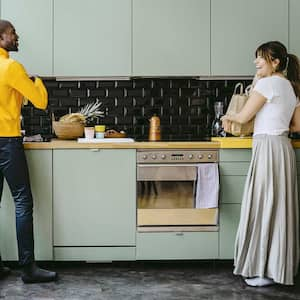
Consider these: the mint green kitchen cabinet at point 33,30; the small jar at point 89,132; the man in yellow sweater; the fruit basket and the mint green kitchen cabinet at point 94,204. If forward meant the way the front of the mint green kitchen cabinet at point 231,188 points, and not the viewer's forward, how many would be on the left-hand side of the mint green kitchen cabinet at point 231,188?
0

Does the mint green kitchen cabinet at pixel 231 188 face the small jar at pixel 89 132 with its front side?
no

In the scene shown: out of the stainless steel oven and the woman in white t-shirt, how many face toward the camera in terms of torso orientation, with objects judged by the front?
1

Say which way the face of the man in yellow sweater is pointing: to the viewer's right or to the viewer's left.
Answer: to the viewer's right

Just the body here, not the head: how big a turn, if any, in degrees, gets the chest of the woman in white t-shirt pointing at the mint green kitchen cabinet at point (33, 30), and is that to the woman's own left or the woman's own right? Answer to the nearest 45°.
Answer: approximately 45° to the woman's own left

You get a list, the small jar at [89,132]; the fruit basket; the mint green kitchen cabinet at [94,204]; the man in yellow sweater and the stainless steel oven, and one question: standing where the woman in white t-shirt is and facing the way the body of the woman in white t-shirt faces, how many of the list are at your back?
0

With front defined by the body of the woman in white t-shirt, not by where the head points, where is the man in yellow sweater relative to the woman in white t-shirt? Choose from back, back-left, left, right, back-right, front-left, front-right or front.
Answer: front-left

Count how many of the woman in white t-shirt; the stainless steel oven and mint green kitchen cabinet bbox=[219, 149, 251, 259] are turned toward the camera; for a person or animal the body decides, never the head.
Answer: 2

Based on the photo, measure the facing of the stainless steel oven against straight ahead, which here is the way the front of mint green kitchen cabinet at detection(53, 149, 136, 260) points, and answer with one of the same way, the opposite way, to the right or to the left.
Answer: the same way

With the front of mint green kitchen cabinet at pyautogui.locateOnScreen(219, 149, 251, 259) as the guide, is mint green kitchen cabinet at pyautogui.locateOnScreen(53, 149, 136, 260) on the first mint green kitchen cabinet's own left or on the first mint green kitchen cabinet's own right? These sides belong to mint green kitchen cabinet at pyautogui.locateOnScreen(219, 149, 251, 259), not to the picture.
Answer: on the first mint green kitchen cabinet's own right

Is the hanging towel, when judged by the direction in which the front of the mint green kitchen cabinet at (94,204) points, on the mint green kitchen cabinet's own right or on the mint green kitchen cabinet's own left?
on the mint green kitchen cabinet's own left

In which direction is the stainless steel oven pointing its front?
toward the camera

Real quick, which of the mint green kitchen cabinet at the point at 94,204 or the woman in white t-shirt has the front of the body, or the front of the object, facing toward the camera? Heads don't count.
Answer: the mint green kitchen cabinet

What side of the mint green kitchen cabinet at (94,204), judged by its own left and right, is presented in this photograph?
front

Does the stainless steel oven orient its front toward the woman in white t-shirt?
no

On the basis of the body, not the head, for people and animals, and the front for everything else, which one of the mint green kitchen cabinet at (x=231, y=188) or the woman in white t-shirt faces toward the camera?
the mint green kitchen cabinet

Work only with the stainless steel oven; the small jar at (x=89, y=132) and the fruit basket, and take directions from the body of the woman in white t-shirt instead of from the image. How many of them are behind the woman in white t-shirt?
0

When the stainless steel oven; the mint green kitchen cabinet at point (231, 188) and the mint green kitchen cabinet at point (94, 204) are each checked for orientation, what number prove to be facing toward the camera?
3

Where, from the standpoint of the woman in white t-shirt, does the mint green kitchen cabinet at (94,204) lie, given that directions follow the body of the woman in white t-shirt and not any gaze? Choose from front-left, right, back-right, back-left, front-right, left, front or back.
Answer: front-left

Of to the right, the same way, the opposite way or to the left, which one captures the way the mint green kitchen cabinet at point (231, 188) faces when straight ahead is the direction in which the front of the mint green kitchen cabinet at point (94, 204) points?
the same way

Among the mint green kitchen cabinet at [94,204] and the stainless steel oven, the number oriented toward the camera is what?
2

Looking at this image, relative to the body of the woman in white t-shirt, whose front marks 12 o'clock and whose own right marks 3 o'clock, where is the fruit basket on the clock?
The fruit basket is roughly at 11 o'clock from the woman in white t-shirt.
